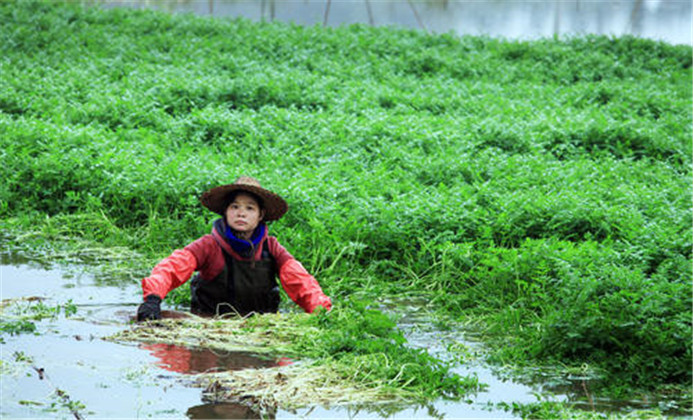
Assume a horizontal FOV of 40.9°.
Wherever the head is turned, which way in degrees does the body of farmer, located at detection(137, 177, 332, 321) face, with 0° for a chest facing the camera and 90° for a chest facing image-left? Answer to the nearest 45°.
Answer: approximately 0°

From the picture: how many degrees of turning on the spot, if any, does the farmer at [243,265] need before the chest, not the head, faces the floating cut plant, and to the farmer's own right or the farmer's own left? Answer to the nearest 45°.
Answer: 0° — they already face it
